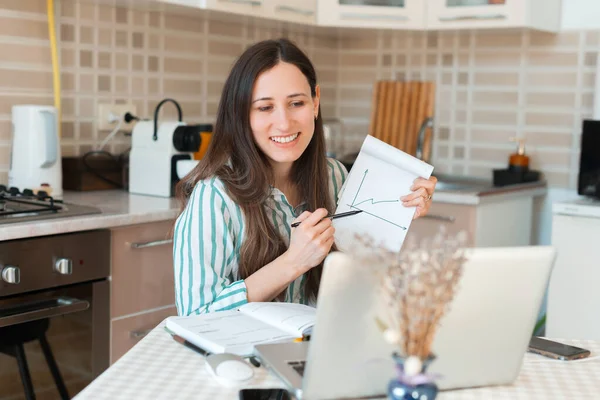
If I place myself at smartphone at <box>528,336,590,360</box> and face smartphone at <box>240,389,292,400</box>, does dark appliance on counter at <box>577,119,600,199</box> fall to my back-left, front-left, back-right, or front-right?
back-right

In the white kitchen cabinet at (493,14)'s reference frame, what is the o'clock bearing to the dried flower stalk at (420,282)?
The dried flower stalk is roughly at 12 o'clock from the white kitchen cabinet.

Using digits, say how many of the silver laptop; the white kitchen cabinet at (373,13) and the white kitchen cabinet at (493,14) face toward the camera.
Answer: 2

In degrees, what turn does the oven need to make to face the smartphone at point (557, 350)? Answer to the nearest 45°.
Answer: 0° — it already faces it

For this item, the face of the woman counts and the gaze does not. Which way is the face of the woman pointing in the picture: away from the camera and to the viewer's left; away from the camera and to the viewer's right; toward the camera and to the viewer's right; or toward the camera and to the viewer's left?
toward the camera and to the viewer's right

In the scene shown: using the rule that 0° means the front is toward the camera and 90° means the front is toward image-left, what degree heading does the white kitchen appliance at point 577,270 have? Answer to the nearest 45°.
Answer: approximately 45°

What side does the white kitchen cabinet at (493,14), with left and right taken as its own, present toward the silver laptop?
front

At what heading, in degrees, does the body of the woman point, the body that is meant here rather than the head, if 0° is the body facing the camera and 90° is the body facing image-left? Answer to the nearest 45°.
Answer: approximately 315°

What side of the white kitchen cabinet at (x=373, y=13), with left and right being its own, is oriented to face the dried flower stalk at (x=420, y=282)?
front
